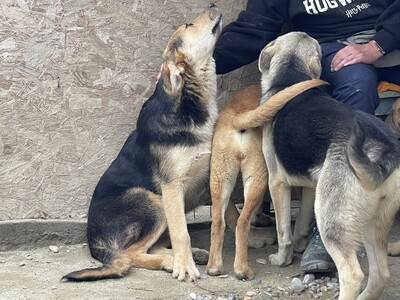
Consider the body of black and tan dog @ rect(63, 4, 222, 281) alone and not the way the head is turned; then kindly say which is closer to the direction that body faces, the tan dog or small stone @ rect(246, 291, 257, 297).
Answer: the tan dog

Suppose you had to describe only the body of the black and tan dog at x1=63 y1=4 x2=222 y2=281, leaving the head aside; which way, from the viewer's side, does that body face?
to the viewer's right

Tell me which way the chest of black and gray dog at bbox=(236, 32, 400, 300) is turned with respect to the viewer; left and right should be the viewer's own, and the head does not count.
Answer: facing away from the viewer and to the left of the viewer

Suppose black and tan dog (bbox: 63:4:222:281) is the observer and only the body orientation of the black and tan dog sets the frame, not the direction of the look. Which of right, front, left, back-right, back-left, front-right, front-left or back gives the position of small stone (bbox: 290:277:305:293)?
front-right

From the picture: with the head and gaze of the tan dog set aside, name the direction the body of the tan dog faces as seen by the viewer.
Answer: away from the camera

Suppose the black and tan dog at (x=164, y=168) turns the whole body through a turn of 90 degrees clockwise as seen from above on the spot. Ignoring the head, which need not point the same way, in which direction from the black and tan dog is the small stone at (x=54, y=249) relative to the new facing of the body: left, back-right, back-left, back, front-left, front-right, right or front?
right

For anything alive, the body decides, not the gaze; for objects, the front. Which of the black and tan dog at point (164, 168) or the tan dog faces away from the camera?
the tan dog

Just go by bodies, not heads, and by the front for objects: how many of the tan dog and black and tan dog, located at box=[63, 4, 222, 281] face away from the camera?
1

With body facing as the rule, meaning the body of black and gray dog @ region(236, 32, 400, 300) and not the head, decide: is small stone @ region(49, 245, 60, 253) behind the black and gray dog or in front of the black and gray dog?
in front

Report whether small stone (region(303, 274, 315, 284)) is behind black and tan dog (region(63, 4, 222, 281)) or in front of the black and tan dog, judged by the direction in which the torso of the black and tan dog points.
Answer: in front

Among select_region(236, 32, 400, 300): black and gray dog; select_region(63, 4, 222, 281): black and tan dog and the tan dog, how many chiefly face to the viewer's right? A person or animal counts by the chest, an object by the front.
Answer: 1

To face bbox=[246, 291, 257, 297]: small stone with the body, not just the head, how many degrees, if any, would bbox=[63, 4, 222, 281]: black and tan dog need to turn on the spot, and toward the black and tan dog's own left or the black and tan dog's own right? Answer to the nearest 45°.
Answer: approximately 45° to the black and tan dog's own right

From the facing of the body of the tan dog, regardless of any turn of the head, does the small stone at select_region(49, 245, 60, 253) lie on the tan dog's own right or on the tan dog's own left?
on the tan dog's own left
